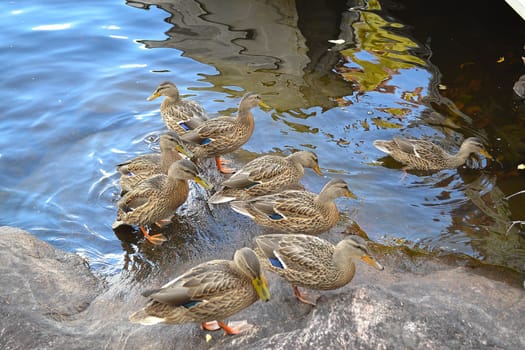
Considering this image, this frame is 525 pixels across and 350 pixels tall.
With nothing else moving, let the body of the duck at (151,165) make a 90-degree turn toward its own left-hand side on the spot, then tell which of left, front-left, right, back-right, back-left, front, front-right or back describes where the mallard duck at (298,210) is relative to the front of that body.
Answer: back-right

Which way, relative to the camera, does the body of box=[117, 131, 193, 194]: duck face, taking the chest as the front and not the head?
to the viewer's right

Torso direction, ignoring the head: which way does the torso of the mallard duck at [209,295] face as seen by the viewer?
to the viewer's right

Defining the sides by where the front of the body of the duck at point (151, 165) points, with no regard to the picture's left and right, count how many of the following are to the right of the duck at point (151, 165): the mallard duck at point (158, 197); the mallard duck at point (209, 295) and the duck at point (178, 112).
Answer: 2

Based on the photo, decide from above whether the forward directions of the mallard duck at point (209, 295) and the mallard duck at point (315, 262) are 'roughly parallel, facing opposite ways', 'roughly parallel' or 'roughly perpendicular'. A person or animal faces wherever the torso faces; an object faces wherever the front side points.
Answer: roughly parallel

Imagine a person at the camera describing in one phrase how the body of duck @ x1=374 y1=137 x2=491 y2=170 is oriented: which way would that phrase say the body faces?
to the viewer's right

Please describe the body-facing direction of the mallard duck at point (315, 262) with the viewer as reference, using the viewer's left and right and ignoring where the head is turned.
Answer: facing to the right of the viewer

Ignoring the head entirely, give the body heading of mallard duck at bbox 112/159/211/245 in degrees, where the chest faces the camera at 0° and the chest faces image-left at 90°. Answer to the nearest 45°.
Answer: approximately 270°

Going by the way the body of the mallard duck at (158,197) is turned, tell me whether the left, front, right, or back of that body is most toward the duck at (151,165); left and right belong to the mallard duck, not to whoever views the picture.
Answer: left
